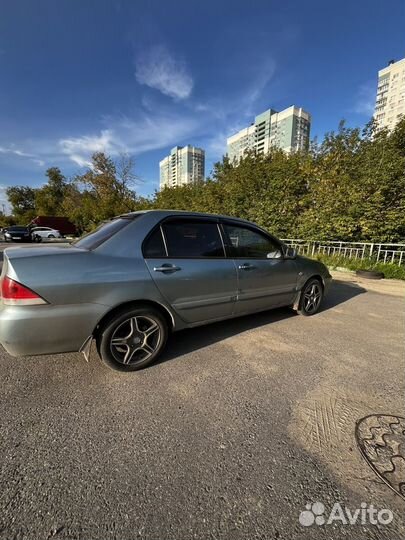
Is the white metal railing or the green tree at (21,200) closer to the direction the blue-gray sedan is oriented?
the white metal railing

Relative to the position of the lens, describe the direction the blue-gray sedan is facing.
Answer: facing away from the viewer and to the right of the viewer

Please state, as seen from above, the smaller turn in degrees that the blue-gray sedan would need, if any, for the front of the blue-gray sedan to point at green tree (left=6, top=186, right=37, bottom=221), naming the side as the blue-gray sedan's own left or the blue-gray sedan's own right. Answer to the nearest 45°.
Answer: approximately 90° to the blue-gray sedan's own left

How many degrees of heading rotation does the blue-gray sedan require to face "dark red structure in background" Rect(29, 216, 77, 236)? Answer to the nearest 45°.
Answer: approximately 90° to its left

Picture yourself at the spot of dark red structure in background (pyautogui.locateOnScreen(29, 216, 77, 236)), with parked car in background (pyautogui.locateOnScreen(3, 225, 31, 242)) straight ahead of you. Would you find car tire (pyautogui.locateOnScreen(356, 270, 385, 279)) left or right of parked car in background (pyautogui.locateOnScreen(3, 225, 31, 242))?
left

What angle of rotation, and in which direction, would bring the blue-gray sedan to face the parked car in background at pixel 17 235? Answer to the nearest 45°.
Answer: approximately 90° to its left

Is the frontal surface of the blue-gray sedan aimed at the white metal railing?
yes

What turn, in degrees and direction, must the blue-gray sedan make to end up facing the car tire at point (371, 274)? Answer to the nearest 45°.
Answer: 0° — it already faces it

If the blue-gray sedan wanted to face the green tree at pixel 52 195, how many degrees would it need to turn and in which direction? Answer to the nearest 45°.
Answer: approximately 90° to its left

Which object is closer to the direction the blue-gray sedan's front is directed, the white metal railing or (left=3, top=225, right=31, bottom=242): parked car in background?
the white metal railing
